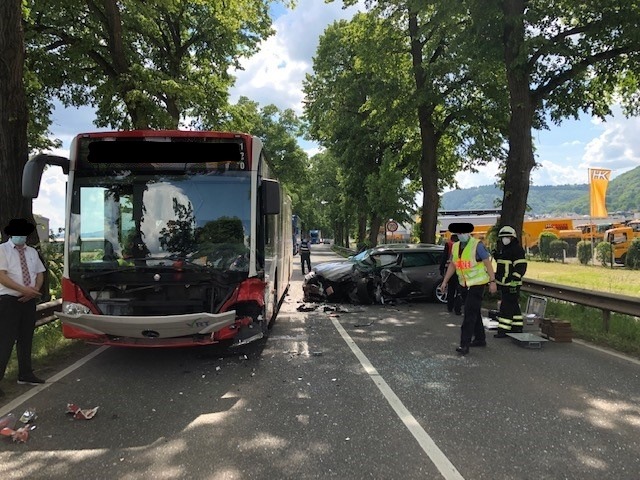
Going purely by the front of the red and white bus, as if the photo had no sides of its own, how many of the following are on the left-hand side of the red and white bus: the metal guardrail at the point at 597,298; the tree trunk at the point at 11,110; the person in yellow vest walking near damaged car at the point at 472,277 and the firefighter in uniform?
3

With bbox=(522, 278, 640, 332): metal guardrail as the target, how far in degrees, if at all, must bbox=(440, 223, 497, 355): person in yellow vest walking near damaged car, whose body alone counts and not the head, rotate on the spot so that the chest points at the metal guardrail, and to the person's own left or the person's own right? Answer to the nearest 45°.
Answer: approximately 180°

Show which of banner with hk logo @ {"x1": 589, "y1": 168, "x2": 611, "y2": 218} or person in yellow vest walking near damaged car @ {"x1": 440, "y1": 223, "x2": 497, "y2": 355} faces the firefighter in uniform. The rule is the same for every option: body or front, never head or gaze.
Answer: the banner with hk logo

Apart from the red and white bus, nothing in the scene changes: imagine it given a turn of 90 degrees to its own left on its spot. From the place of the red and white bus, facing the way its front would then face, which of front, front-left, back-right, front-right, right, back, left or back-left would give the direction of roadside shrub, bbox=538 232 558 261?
front-left

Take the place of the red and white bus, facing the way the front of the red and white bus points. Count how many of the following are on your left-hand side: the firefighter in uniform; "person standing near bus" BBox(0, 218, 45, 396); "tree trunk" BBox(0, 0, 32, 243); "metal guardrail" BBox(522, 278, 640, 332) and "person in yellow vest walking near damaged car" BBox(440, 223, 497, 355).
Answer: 3

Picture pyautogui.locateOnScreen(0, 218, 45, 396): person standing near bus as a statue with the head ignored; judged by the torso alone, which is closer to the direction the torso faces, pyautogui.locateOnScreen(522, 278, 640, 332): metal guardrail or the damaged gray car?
the metal guardrail

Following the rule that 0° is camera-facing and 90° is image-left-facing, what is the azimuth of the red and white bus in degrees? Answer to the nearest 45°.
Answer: approximately 0°

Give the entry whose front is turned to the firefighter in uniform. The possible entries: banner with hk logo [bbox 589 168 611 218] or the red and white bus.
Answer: the banner with hk logo

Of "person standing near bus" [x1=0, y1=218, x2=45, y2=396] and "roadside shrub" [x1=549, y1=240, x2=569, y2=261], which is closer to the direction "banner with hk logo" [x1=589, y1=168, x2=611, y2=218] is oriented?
the person standing near bus

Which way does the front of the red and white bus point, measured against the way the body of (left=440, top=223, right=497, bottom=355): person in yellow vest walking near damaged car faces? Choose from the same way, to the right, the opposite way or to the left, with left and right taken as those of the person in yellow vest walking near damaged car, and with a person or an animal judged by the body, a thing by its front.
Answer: to the left

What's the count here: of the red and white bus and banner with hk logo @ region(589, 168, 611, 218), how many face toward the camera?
2
